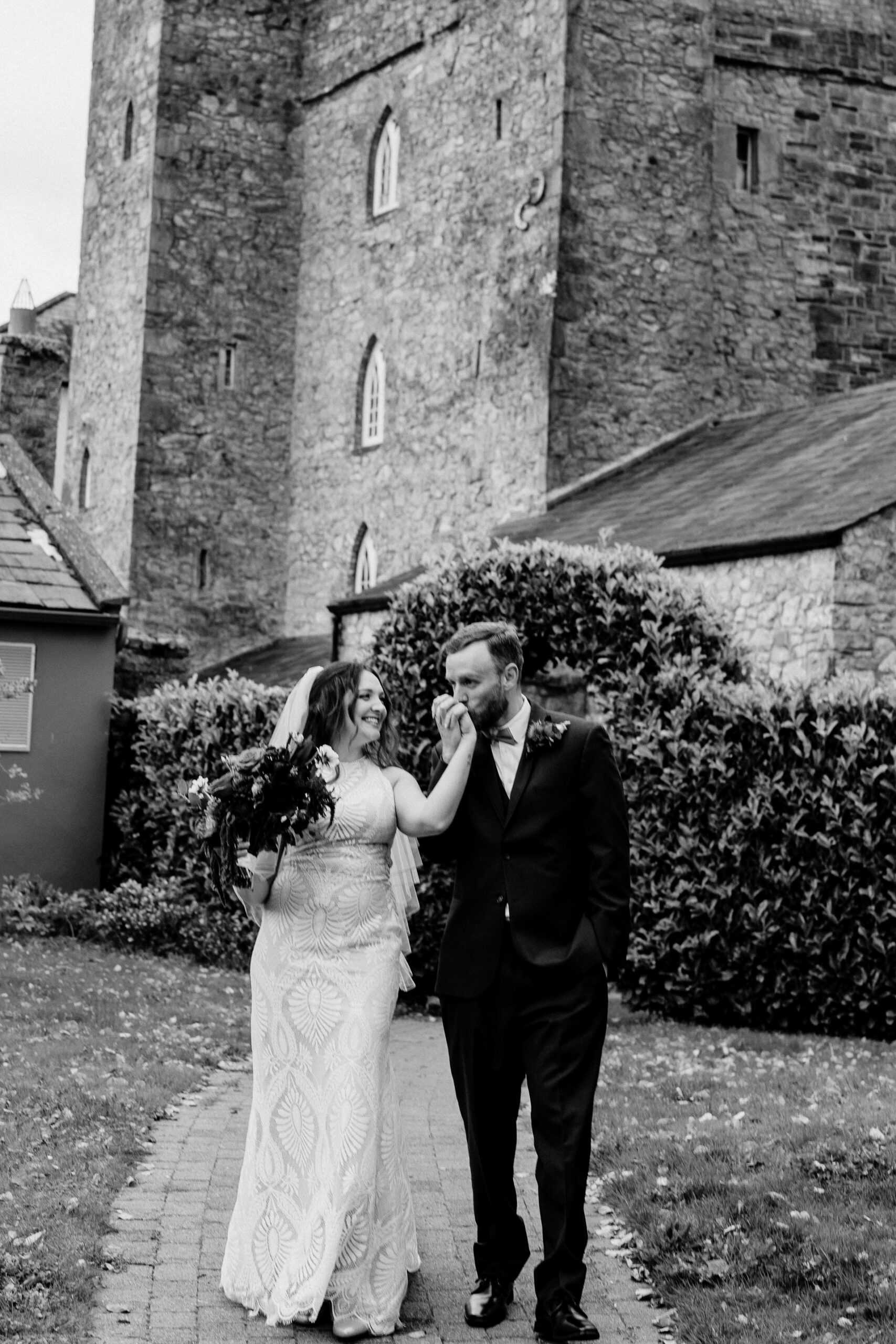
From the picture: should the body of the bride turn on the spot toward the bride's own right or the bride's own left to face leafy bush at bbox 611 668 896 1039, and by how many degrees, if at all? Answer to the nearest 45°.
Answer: approximately 135° to the bride's own left

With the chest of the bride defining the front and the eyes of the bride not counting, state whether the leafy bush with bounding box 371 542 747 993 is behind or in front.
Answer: behind

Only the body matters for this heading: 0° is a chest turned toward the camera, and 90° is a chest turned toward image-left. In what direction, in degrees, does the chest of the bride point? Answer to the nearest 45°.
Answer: approximately 0°

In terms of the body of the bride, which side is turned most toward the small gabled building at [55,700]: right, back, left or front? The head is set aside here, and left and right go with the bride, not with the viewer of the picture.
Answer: back

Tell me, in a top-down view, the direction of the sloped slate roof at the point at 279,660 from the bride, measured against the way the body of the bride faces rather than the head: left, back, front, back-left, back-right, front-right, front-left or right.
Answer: back

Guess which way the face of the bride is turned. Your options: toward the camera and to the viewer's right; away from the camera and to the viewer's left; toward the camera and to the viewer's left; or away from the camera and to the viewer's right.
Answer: toward the camera and to the viewer's right

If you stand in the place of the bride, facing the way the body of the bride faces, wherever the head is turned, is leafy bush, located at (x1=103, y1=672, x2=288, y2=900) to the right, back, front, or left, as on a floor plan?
back

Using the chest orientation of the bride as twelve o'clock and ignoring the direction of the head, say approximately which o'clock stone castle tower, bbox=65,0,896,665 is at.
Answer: The stone castle tower is roughly at 6 o'clock from the bride.

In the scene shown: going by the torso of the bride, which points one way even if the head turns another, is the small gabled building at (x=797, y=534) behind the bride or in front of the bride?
behind

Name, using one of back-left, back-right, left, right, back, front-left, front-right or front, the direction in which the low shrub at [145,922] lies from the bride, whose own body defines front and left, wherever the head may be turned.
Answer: back

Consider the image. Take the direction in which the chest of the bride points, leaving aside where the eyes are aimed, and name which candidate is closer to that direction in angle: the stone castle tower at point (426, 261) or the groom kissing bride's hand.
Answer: the groom kissing bride's hand

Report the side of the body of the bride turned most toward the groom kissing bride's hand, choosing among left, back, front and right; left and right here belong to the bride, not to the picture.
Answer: left
